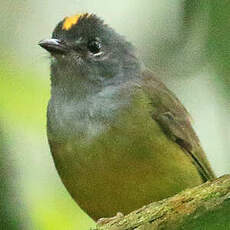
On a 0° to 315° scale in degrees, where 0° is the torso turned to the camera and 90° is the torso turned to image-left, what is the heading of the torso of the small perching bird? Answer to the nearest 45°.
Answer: approximately 45°
